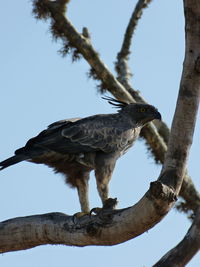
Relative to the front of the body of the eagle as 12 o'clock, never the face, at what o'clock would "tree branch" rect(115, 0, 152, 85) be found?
The tree branch is roughly at 10 o'clock from the eagle.

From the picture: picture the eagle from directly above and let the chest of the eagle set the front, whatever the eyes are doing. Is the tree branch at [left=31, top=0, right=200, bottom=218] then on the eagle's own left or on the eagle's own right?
on the eagle's own left

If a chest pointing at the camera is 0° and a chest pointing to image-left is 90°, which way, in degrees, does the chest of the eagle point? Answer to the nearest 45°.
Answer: approximately 270°
